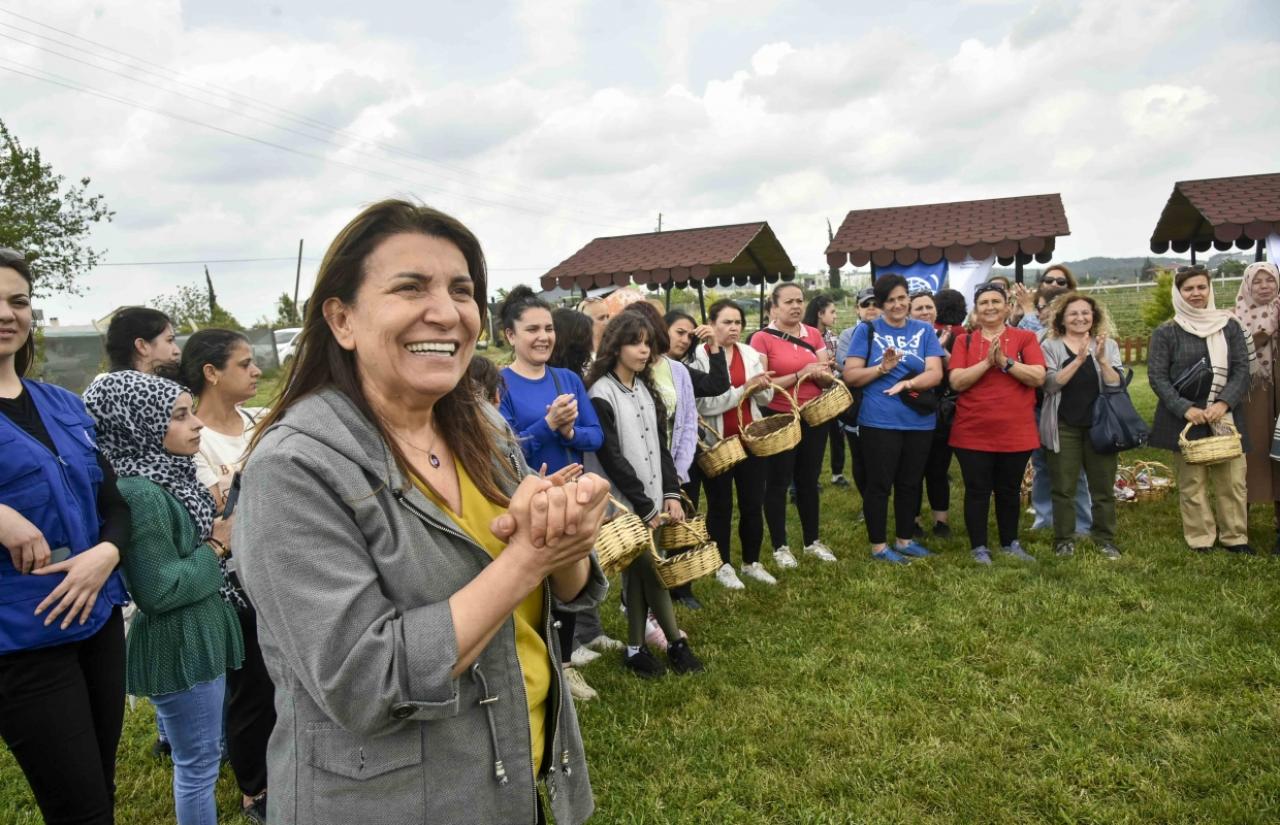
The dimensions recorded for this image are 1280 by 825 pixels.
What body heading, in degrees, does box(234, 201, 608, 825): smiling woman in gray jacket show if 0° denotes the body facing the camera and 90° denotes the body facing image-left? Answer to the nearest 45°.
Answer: approximately 315°

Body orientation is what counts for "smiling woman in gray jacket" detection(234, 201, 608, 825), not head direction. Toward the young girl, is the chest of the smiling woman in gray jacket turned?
no

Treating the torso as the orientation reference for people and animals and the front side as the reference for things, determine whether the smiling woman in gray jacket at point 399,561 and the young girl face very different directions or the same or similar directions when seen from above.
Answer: same or similar directions

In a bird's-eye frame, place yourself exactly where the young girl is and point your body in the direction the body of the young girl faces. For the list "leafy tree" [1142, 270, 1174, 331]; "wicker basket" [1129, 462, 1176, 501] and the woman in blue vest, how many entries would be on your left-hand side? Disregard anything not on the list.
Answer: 2

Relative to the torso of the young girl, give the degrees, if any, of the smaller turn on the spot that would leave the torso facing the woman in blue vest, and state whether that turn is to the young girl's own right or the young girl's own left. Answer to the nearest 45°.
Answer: approximately 90° to the young girl's own right

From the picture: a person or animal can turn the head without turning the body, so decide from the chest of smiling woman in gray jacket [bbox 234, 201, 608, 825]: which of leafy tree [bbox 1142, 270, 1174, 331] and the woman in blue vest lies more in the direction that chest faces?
the leafy tree

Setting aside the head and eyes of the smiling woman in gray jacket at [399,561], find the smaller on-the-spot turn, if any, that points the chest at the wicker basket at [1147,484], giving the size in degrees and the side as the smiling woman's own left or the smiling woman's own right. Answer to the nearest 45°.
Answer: approximately 90° to the smiling woman's own left

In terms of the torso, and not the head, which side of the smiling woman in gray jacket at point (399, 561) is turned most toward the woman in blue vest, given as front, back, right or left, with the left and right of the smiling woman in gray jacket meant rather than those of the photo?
back

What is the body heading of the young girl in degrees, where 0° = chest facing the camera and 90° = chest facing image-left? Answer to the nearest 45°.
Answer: approximately 315°

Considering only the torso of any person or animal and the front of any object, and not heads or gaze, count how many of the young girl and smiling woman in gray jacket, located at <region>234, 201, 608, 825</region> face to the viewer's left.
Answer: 0

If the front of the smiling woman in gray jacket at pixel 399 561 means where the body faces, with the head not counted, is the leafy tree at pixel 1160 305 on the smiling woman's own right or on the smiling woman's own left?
on the smiling woman's own left

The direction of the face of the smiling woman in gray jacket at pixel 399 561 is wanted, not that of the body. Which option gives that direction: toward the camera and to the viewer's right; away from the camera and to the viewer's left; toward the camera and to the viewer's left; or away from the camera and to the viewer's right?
toward the camera and to the viewer's right

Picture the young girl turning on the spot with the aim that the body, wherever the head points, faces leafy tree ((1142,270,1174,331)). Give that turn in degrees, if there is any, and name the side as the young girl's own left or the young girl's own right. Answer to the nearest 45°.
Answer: approximately 90° to the young girl's own left

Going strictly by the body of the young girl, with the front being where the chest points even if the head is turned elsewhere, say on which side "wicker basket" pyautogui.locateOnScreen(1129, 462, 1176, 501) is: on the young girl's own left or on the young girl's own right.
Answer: on the young girl's own left
